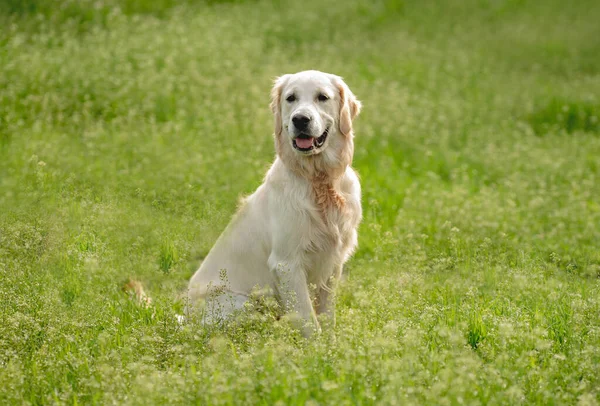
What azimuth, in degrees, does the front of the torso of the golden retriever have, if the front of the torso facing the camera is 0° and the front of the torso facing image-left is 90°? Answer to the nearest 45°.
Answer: approximately 315°
